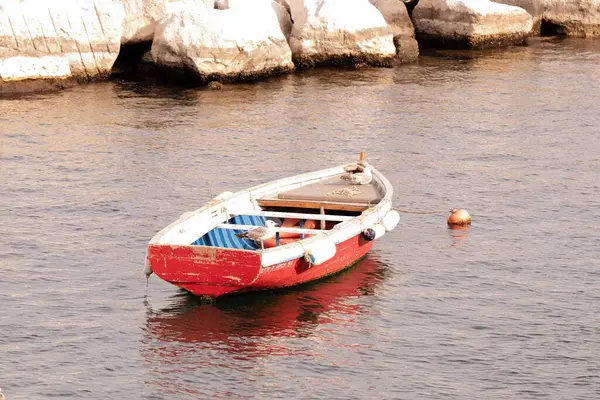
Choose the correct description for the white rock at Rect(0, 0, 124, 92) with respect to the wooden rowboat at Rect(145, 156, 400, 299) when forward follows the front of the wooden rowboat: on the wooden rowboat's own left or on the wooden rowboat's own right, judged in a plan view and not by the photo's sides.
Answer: on the wooden rowboat's own left

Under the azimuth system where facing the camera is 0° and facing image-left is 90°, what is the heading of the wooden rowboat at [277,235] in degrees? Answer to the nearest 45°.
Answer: approximately 225°

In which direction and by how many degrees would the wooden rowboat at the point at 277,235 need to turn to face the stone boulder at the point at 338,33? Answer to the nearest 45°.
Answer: approximately 45° to its left

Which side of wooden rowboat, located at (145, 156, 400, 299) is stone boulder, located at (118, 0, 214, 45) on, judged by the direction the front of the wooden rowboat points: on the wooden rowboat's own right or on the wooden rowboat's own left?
on the wooden rowboat's own left

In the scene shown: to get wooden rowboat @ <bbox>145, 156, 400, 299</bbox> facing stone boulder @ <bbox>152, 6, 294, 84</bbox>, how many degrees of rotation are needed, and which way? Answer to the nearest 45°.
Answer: approximately 45° to its left
